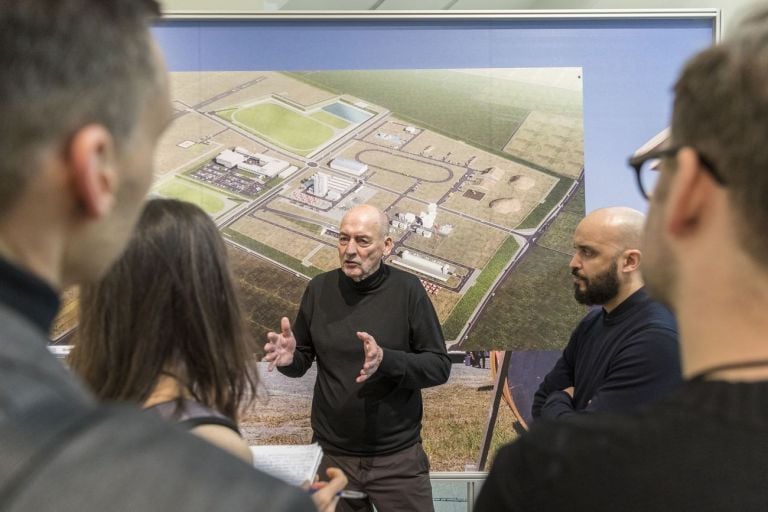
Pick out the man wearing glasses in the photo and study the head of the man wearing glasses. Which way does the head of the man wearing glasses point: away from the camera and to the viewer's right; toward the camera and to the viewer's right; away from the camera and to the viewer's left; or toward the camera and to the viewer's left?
away from the camera and to the viewer's left

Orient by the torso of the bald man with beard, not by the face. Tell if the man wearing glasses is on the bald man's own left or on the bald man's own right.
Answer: on the bald man's own left

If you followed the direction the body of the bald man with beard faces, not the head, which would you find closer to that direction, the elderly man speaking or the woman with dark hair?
the woman with dark hair

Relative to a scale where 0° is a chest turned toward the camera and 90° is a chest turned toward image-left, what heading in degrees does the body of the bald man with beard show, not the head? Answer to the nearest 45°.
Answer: approximately 45°

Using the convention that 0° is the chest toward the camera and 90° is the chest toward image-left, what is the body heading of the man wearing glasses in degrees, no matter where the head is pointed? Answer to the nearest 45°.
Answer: approximately 135°

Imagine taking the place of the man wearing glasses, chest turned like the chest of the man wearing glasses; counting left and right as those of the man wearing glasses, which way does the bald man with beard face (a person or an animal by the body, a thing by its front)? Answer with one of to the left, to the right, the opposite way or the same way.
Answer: to the left
